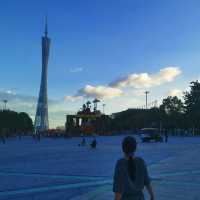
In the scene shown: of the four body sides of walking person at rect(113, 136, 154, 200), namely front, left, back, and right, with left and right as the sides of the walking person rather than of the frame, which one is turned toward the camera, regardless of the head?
back
